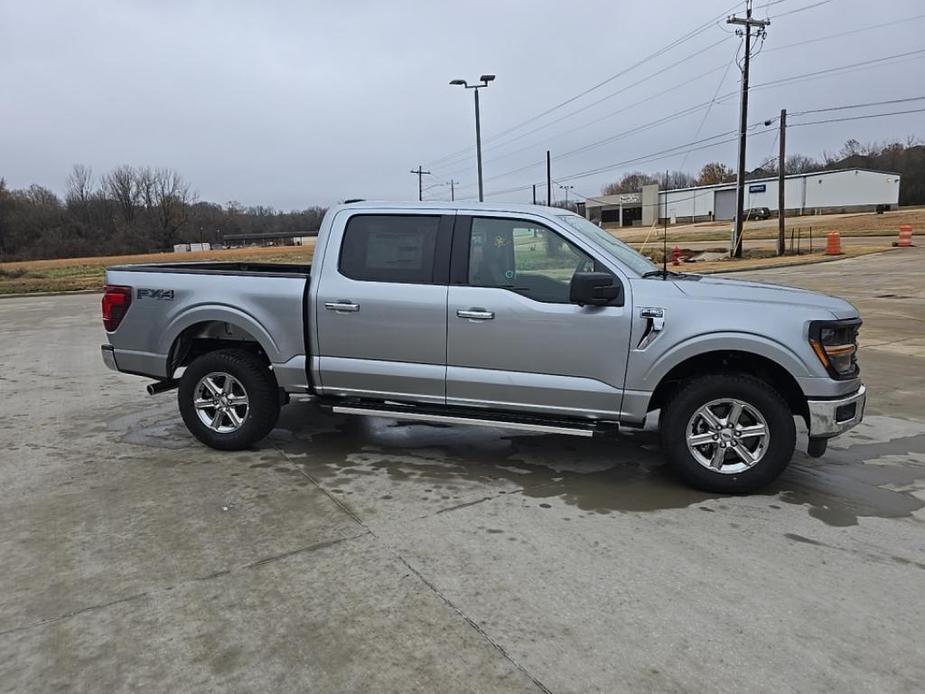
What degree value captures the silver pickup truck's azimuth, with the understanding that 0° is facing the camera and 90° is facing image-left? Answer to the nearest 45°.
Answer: approximately 270°

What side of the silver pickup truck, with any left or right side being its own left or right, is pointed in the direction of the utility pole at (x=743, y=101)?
left
